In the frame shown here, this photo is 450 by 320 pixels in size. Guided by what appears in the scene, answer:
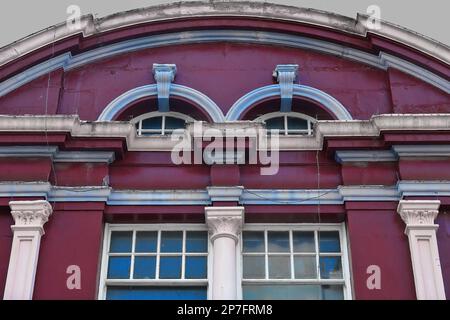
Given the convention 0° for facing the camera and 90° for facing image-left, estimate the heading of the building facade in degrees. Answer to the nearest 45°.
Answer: approximately 0°
